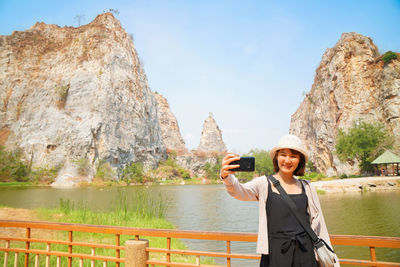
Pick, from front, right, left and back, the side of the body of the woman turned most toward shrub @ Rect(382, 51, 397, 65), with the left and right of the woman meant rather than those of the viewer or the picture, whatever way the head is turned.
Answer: back

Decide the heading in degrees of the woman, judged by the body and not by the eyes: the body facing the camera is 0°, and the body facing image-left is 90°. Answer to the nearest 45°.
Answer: approximately 0°

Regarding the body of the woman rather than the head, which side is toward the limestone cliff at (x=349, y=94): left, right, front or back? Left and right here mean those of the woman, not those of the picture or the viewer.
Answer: back

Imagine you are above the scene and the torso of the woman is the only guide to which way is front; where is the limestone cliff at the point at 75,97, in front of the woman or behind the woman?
behind

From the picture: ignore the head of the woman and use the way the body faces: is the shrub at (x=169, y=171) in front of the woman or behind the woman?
behind

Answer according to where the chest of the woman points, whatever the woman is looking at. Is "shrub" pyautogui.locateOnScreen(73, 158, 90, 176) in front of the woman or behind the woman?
behind

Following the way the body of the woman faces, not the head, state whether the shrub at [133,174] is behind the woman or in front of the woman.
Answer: behind

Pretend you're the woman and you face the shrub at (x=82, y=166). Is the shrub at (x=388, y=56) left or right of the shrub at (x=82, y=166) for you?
right
